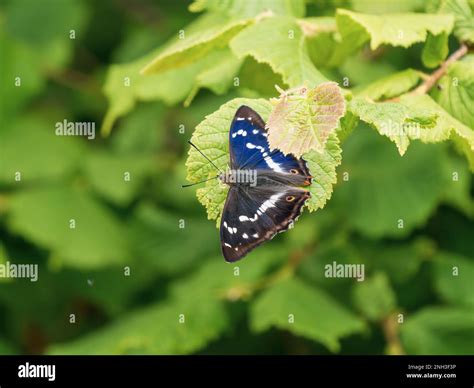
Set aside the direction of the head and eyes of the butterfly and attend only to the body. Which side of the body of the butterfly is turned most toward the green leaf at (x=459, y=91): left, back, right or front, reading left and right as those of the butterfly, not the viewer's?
back

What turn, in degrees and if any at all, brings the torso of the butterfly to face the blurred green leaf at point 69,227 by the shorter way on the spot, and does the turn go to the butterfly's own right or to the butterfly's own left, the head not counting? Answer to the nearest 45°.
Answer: approximately 45° to the butterfly's own right

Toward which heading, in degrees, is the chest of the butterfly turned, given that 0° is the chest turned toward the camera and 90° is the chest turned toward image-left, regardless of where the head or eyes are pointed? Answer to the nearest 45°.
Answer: approximately 90°

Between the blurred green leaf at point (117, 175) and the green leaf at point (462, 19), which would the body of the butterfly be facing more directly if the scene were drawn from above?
the blurred green leaf
